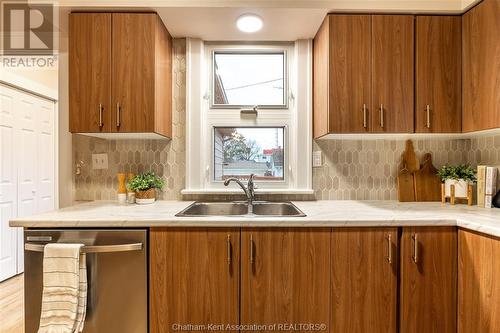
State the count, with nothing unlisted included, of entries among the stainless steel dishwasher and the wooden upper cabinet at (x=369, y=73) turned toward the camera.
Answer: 2

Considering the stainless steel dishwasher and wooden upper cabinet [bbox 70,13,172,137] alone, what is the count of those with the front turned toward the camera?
2

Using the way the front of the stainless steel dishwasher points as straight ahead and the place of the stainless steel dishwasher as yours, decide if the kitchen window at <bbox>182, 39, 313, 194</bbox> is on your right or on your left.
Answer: on your left

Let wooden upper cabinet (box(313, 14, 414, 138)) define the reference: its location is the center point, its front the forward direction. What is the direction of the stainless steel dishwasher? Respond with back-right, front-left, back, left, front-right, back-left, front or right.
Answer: front-right

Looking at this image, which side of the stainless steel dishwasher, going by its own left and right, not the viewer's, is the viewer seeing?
front

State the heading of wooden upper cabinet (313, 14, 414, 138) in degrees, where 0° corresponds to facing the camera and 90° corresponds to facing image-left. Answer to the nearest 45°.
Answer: approximately 0°

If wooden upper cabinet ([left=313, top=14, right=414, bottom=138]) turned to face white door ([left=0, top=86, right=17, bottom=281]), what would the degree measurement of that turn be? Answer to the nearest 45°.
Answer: approximately 90° to its right

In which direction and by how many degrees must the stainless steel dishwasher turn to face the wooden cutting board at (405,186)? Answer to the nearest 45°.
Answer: approximately 90° to its left

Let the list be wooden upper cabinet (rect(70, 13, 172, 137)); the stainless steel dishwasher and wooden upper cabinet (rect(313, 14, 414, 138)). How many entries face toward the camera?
3

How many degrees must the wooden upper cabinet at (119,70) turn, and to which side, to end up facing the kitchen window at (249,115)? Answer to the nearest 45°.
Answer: approximately 90° to its left

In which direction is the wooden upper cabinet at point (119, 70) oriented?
toward the camera

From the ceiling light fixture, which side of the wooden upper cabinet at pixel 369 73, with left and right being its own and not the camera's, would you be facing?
right

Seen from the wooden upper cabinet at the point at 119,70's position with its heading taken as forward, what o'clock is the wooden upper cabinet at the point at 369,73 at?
the wooden upper cabinet at the point at 369,73 is roughly at 10 o'clock from the wooden upper cabinet at the point at 119,70.
